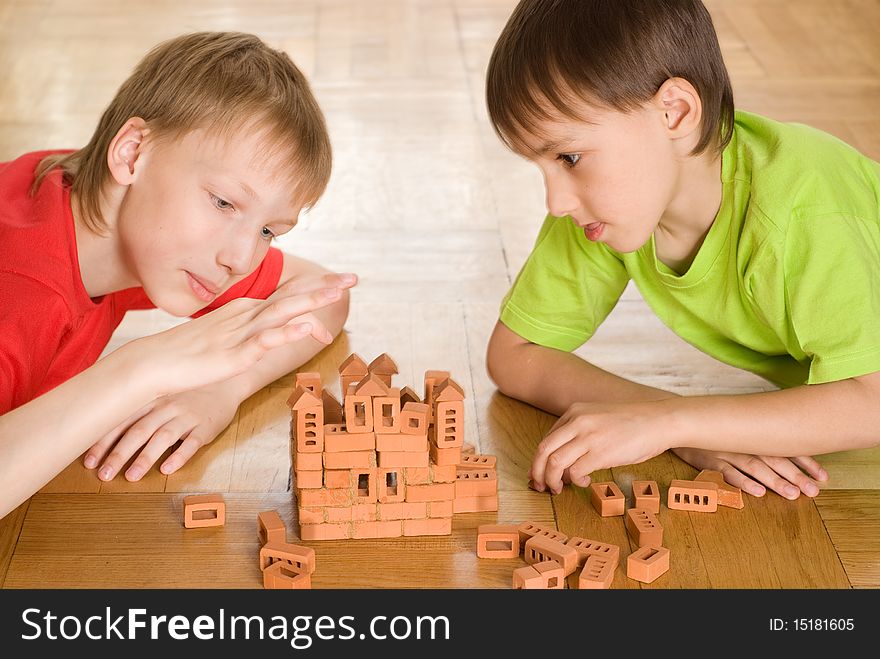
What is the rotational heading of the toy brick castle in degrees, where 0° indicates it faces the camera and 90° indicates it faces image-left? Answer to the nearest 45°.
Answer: approximately 0°
